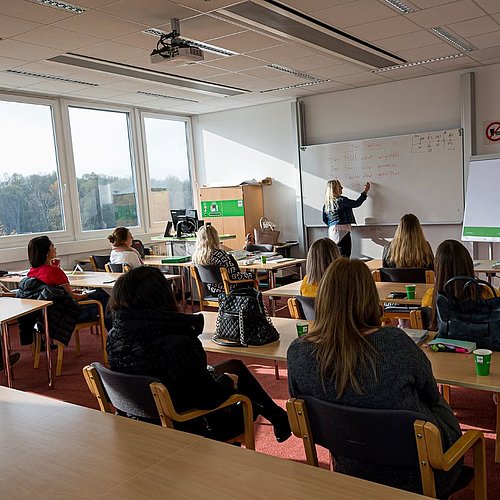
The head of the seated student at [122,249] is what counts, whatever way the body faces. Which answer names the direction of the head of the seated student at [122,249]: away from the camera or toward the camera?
away from the camera

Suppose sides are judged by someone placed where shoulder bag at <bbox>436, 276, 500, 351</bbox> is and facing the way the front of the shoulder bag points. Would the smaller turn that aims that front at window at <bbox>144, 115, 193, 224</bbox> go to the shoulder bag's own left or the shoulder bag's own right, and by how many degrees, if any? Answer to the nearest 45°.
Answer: approximately 135° to the shoulder bag's own right

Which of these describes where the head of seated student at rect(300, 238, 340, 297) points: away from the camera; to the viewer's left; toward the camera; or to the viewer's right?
away from the camera

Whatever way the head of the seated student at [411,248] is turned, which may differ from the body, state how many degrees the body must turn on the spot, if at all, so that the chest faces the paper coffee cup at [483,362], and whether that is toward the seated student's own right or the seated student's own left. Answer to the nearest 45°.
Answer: approximately 180°

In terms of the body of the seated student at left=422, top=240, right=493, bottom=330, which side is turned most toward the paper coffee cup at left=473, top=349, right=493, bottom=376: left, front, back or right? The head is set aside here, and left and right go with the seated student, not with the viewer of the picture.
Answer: back

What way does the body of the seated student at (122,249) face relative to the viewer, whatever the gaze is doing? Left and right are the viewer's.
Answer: facing away from the viewer and to the right of the viewer

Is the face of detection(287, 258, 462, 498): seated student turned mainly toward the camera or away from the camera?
away from the camera

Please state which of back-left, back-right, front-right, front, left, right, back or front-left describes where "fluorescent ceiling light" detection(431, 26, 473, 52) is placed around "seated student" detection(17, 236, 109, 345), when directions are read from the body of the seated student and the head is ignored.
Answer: front-right

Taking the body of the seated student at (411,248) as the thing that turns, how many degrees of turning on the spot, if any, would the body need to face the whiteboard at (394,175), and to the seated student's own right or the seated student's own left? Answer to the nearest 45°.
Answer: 0° — they already face it

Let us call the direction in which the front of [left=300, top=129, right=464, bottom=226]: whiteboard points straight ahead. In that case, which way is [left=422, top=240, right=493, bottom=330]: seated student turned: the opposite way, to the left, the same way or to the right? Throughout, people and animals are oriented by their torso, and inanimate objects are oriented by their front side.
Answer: the opposite way

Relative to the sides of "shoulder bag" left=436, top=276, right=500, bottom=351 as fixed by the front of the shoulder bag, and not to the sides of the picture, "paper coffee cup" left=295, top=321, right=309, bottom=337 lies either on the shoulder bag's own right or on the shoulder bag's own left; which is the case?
on the shoulder bag's own right
